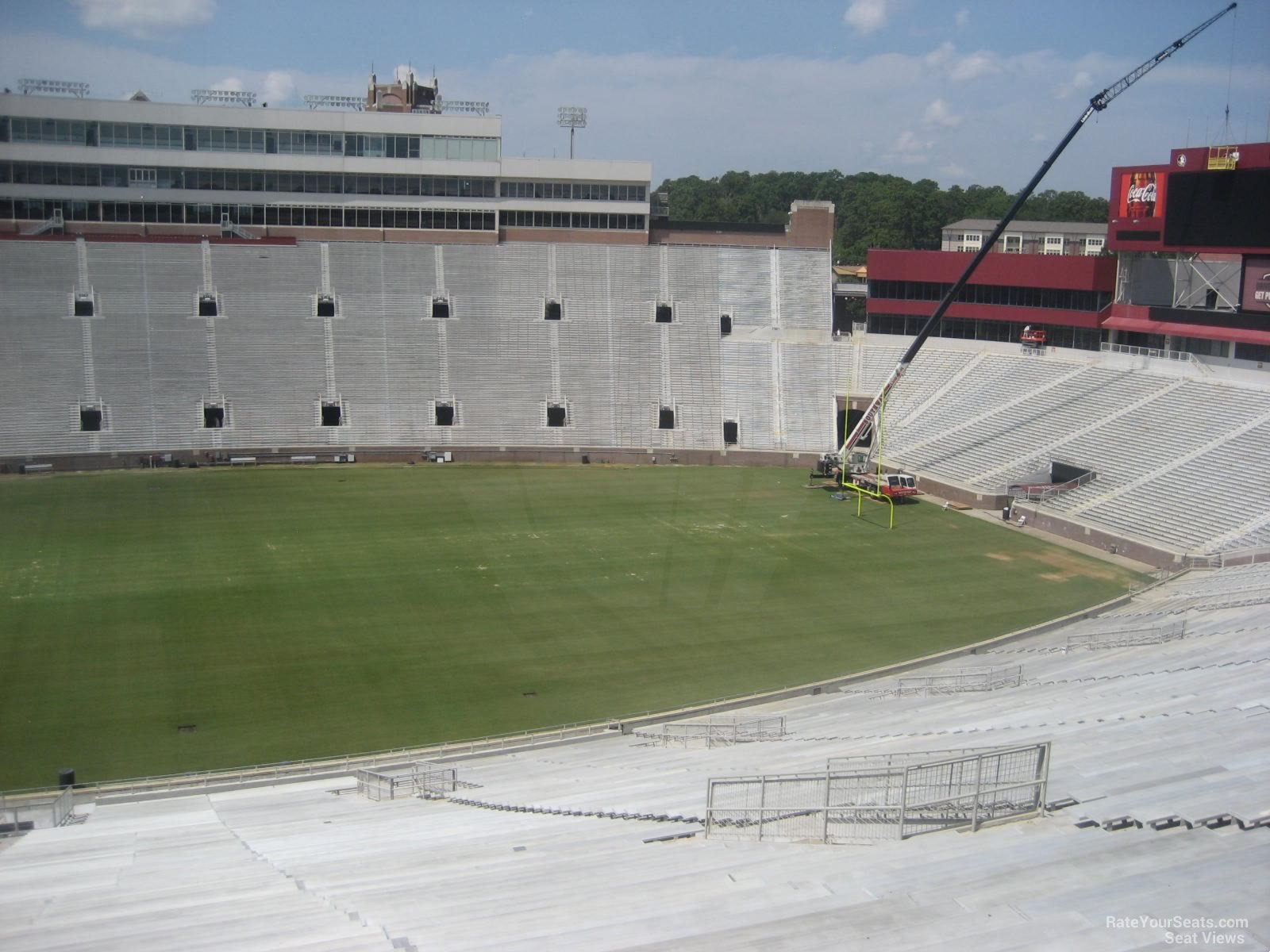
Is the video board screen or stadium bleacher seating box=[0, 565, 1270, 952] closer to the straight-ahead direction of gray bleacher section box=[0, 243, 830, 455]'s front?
the stadium bleacher seating

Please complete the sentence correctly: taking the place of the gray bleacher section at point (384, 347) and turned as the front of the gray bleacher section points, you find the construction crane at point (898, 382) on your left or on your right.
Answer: on your left

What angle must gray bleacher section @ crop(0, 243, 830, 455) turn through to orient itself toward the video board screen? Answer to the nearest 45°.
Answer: approximately 45° to its left

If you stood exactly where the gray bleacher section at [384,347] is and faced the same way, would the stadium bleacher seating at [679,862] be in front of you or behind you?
in front

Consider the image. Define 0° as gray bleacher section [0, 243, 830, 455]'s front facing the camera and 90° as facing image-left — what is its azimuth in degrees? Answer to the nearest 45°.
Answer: approximately 0°

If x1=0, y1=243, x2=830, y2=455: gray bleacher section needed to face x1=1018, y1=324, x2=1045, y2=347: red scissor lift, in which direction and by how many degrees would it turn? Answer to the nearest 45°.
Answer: approximately 90° to its left

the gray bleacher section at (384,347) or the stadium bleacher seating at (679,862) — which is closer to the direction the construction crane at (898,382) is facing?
the stadium bleacher seating

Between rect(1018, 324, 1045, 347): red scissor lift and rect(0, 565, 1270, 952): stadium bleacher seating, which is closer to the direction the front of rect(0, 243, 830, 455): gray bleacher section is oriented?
the stadium bleacher seating
